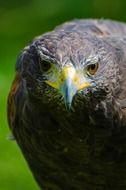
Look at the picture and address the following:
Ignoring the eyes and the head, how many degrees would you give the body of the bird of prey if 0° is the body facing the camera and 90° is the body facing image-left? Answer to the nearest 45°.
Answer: approximately 0°
